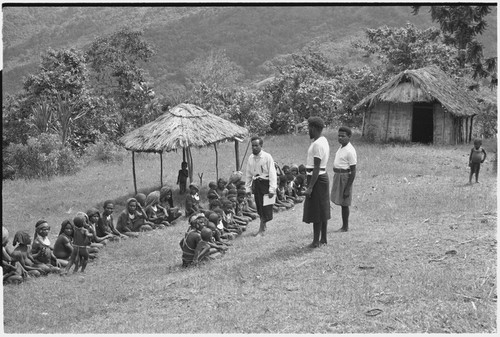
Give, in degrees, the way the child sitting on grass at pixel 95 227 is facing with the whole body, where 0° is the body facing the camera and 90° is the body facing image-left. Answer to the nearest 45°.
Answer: approximately 315°

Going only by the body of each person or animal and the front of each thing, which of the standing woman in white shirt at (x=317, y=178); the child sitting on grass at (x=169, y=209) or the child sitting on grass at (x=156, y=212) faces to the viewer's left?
the standing woman in white shirt

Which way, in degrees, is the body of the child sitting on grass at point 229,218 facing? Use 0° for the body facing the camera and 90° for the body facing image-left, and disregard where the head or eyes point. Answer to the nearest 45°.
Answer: approximately 315°

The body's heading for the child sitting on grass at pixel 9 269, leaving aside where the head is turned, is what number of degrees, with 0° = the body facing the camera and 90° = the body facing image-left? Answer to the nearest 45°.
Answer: approximately 270°

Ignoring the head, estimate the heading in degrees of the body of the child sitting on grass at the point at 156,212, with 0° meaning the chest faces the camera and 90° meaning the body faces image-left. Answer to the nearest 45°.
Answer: approximately 315°

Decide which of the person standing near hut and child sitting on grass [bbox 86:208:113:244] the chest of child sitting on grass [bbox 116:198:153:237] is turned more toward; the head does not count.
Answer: the person standing near hut

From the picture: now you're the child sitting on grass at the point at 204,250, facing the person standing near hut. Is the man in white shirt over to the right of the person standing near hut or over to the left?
left

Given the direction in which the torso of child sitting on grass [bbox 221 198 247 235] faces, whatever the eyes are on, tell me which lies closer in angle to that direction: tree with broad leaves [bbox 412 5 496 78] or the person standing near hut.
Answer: the person standing near hut

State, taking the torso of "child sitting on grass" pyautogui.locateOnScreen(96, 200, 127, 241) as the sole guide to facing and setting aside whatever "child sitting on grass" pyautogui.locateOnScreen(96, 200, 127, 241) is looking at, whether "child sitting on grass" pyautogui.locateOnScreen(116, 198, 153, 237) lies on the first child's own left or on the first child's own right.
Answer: on the first child's own left

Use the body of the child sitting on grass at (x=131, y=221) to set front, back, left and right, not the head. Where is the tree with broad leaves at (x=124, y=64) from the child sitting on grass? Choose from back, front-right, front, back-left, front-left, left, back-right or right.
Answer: back-left

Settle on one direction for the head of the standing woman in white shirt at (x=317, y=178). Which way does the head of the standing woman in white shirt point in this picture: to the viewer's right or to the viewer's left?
to the viewer's left

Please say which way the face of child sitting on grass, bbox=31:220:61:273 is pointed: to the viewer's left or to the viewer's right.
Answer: to the viewer's right
